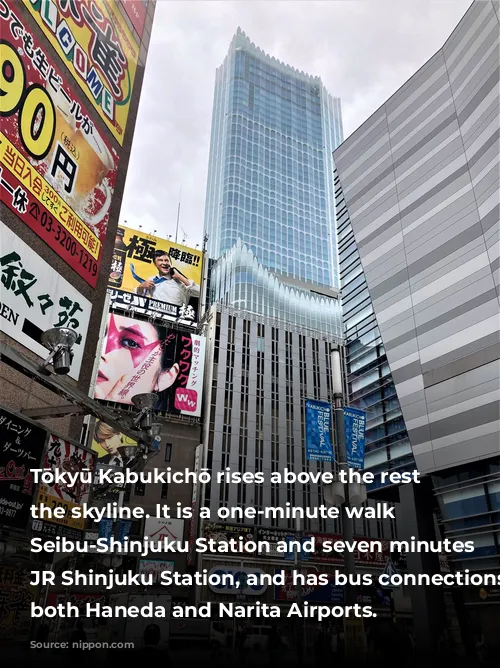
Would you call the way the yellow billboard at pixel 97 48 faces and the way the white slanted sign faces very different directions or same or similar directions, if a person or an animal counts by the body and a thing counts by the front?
same or similar directions

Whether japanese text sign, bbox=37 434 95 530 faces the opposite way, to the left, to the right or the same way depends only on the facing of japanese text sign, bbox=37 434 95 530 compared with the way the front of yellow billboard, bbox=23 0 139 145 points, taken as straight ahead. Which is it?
the same way

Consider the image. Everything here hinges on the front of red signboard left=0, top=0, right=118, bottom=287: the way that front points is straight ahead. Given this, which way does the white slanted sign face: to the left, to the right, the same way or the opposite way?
the same way

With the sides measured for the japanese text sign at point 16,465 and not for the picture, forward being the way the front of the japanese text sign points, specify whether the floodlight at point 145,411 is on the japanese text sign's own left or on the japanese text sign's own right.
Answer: on the japanese text sign's own left

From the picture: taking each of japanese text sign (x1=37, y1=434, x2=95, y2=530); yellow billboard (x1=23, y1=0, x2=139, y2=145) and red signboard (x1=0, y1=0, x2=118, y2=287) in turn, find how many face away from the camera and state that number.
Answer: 0

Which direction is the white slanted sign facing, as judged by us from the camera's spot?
facing the viewer and to the right of the viewer

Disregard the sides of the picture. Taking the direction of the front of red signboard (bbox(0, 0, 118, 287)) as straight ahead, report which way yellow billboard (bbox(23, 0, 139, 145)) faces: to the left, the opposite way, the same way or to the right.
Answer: the same way

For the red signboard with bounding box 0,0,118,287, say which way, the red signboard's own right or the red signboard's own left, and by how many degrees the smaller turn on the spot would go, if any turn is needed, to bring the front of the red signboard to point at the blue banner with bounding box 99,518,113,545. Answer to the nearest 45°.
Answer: approximately 135° to the red signboard's own left

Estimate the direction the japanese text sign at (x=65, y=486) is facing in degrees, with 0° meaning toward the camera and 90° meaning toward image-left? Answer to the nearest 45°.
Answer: approximately 315°

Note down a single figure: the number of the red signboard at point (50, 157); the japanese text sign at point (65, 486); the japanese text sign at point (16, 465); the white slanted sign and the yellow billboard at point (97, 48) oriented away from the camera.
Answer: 0

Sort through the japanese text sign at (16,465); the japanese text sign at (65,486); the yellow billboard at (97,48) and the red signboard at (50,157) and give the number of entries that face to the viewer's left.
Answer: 0

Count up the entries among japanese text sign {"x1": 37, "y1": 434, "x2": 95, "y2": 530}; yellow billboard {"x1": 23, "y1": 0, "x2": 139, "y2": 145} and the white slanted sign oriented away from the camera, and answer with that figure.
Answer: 0

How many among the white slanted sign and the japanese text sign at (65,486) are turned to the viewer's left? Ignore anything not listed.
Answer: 0

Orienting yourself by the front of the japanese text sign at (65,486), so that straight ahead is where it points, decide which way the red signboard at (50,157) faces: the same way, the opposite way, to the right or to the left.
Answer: the same way
